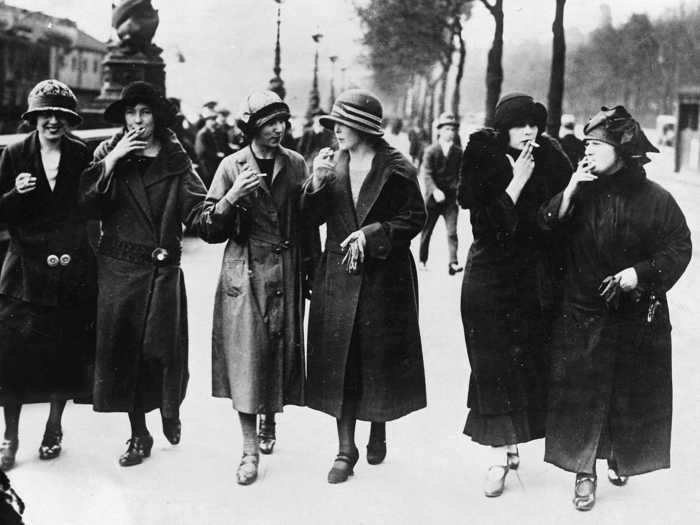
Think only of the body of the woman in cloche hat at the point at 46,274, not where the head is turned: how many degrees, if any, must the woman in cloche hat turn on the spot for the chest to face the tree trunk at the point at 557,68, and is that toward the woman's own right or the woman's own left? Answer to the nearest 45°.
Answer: approximately 135° to the woman's own left

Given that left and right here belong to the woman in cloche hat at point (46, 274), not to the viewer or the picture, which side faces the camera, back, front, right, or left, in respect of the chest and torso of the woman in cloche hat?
front

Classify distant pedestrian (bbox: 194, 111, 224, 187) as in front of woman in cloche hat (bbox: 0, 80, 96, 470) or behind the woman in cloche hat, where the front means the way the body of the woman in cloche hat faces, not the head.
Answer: behind

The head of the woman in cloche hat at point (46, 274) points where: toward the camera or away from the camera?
toward the camera

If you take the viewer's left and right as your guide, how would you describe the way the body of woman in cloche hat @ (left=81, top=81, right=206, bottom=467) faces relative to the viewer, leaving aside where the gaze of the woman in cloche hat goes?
facing the viewer

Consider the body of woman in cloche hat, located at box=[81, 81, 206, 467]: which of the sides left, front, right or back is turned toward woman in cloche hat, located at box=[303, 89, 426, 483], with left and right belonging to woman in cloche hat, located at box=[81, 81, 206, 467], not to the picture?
left

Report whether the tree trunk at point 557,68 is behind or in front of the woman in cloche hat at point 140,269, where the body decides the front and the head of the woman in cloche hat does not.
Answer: behind

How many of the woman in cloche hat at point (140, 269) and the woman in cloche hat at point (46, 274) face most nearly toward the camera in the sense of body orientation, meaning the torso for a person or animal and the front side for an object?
2

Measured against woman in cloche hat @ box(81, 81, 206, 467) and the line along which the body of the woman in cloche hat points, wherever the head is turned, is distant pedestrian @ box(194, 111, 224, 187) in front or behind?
behind

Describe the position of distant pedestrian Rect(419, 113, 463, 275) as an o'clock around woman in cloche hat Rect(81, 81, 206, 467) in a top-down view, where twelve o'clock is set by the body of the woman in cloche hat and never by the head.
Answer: The distant pedestrian is roughly at 7 o'clock from the woman in cloche hat.

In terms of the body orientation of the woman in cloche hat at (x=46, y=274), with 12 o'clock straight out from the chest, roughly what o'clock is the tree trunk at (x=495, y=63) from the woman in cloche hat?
The tree trunk is roughly at 7 o'clock from the woman in cloche hat.

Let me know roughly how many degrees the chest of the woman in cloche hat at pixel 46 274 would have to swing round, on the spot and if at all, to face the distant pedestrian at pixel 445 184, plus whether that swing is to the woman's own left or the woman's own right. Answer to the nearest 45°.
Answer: approximately 135° to the woman's own left

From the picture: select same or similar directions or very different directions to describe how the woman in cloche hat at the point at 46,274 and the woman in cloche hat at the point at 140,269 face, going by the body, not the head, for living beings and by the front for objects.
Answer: same or similar directions

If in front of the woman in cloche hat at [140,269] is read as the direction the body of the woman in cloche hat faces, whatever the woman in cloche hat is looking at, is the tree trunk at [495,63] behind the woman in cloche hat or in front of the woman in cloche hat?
behind
